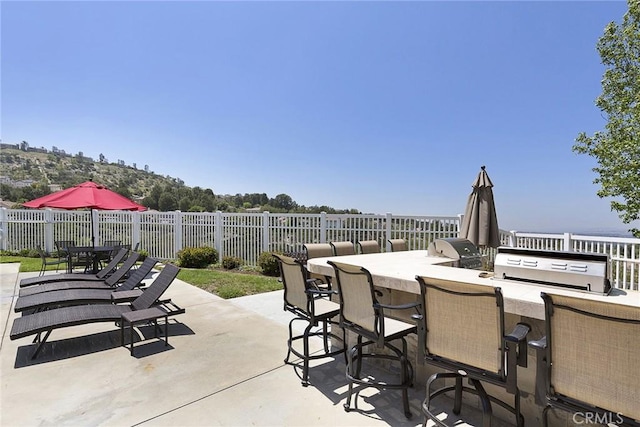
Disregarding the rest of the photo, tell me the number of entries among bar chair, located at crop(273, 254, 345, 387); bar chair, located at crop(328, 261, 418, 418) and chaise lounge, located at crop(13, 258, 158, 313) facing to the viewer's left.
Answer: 1

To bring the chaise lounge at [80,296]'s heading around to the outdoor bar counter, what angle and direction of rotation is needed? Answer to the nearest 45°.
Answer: approximately 135° to its left

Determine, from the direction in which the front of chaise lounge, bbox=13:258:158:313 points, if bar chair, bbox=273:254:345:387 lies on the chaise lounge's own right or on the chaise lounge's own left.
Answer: on the chaise lounge's own left

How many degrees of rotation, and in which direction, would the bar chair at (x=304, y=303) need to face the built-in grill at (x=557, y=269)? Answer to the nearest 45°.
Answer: approximately 90° to its right

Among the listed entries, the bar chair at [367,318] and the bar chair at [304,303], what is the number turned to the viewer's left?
0

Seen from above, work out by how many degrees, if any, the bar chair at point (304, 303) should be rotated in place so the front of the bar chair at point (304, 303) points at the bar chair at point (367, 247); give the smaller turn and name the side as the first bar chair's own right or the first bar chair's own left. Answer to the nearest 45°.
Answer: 0° — it already faces it

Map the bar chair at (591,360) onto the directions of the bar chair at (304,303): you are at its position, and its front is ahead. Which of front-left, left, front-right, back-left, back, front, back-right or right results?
right

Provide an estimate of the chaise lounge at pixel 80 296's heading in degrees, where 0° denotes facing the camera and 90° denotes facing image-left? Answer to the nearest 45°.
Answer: approximately 90°

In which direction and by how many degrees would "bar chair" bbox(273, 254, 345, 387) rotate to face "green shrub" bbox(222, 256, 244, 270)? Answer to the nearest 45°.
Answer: approximately 45° to its left

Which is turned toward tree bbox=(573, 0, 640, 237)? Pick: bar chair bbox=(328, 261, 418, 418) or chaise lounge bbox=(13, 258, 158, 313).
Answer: the bar chair

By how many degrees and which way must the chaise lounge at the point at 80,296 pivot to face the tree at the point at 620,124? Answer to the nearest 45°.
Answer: approximately 180°

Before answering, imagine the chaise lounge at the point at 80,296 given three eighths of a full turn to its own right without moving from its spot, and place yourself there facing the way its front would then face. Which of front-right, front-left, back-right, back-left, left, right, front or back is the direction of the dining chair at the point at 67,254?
front-left

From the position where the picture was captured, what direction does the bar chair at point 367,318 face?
facing away from the viewer and to the right of the viewer

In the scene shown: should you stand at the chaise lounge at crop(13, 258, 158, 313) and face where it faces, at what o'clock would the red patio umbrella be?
The red patio umbrella is roughly at 3 o'clock from the chaise lounge.

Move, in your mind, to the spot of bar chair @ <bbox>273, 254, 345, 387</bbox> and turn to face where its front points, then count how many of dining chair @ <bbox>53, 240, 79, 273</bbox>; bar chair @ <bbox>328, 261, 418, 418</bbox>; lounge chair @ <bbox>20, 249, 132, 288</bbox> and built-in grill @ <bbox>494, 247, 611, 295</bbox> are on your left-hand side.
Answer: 2

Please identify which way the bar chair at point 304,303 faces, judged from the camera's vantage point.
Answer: facing away from the viewer and to the right of the viewer

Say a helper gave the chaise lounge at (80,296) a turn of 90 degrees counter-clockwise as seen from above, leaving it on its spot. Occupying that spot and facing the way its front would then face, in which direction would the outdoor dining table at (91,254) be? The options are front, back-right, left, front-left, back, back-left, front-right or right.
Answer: back

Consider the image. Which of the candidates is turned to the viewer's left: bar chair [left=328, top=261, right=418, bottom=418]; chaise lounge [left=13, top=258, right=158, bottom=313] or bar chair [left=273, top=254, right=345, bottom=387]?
the chaise lounge
